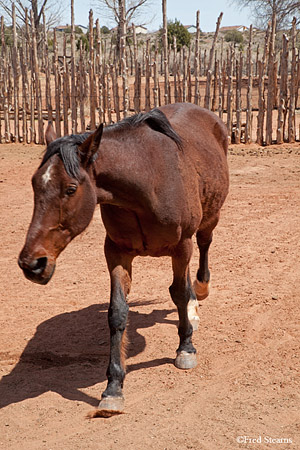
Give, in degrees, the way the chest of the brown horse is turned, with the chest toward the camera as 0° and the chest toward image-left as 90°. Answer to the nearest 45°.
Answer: approximately 45°
